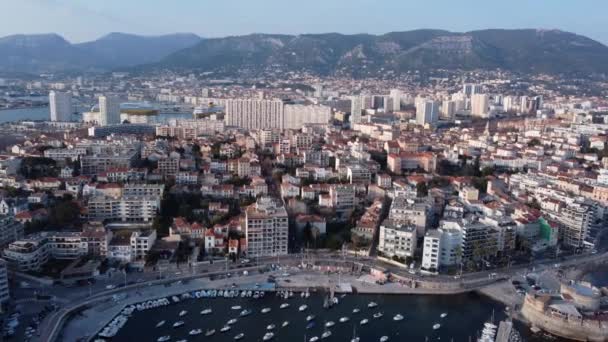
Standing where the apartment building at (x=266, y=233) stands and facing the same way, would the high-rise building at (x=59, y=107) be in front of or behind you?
behind

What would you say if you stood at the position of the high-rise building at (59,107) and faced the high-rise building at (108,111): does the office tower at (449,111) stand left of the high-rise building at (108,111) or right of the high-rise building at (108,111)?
left

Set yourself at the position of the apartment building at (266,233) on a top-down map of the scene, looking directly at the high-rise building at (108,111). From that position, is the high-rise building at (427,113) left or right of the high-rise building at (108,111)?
right

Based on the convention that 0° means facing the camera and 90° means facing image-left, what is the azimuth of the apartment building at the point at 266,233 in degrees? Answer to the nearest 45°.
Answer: approximately 0°

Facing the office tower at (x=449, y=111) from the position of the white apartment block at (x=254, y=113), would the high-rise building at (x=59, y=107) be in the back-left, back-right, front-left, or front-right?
back-left

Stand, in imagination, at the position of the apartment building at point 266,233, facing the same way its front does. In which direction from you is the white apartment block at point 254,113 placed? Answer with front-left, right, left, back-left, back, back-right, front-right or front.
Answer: back

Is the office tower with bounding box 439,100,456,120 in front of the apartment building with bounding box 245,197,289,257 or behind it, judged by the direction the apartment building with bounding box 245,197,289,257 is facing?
behind
